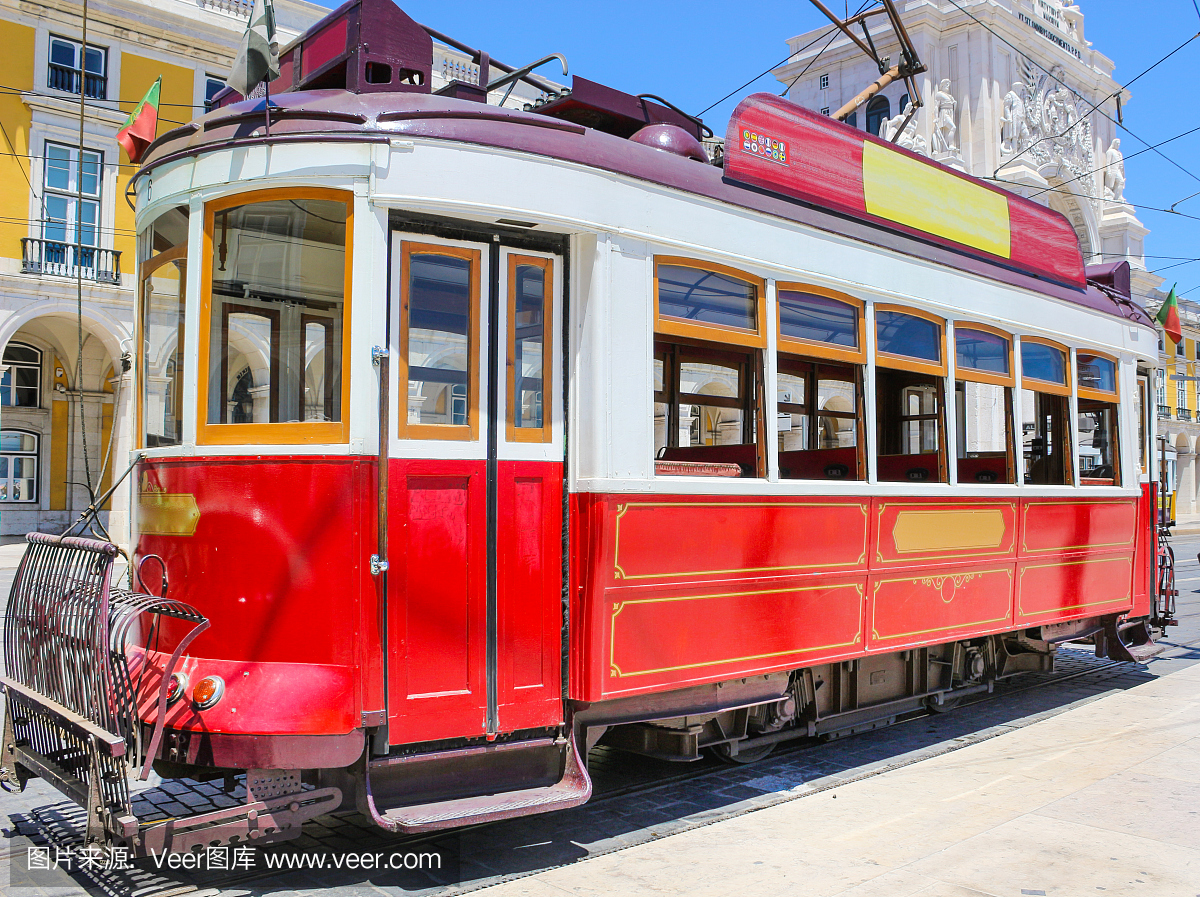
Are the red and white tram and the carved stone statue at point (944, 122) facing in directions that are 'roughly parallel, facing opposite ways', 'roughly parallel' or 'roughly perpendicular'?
roughly perpendicular

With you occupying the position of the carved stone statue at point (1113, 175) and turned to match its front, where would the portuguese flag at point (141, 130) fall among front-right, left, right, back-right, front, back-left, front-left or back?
front-right

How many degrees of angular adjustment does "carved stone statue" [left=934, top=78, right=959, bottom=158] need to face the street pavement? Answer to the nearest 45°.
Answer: approximately 45° to its right

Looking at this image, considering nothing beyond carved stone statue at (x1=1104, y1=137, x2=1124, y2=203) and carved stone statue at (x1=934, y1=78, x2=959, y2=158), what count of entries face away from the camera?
0

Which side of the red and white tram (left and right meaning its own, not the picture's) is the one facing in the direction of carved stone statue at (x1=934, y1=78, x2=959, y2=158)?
back

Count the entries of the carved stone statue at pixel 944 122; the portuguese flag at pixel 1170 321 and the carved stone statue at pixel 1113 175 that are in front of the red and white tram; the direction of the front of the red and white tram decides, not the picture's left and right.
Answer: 0

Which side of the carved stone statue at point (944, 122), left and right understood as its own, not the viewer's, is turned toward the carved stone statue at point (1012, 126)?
left

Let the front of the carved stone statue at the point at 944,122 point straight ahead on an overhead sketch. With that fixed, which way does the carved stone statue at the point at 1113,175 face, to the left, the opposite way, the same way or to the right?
the same way

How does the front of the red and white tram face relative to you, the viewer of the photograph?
facing the viewer and to the left of the viewer

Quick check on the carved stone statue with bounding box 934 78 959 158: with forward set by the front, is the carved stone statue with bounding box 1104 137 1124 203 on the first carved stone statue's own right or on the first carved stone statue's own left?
on the first carved stone statue's own left

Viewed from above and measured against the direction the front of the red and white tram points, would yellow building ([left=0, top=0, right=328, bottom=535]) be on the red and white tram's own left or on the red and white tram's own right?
on the red and white tram's own right

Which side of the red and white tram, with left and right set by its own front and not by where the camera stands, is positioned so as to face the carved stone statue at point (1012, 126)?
back

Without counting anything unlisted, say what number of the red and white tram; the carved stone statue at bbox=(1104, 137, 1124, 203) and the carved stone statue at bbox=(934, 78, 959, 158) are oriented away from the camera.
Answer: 0

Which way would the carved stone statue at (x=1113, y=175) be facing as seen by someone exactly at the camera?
facing the viewer and to the right of the viewer

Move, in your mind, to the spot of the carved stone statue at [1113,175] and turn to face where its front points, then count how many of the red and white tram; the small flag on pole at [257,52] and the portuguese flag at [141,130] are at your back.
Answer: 0

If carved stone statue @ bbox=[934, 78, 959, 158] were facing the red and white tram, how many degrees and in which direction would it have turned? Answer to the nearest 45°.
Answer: approximately 45° to its right

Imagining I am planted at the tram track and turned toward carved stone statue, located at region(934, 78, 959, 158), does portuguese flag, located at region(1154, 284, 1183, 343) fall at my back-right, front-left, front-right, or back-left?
front-right
